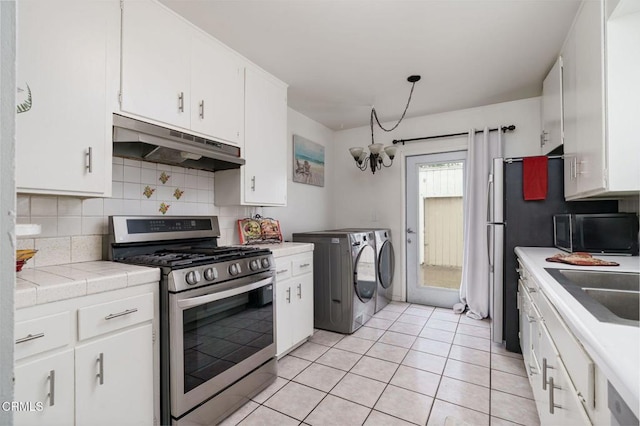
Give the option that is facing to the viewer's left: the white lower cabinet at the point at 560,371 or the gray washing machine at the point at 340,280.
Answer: the white lower cabinet

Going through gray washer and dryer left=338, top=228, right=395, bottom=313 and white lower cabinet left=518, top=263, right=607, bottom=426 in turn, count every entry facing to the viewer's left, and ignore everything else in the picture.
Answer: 1

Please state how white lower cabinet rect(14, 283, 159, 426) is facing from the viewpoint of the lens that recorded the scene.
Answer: facing the viewer and to the right of the viewer

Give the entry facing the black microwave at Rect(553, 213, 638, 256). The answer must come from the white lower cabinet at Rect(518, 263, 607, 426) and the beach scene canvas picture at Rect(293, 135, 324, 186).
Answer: the beach scene canvas picture

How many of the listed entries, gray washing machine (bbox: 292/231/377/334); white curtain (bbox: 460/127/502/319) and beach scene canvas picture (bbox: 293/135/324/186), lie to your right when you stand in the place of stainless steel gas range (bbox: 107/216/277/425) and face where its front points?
0

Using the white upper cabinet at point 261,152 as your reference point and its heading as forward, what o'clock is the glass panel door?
The glass panel door is roughly at 10 o'clock from the white upper cabinet.

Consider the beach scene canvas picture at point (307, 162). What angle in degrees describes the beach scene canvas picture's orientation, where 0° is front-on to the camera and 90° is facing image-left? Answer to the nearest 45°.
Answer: approximately 315°

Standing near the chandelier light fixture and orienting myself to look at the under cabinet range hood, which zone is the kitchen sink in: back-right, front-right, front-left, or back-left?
front-left

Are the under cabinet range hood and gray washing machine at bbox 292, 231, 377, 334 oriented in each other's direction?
no

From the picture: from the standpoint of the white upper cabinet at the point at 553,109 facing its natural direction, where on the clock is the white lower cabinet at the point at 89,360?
The white lower cabinet is roughly at 10 o'clock from the white upper cabinet.

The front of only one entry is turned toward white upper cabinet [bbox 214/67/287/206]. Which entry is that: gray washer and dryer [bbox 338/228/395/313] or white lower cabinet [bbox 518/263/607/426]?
the white lower cabinet

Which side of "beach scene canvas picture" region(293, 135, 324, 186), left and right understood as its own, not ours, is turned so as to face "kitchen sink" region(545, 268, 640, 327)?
front

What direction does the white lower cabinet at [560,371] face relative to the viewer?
to the viewer's left

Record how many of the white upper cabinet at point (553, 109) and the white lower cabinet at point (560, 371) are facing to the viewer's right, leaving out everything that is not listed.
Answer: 0

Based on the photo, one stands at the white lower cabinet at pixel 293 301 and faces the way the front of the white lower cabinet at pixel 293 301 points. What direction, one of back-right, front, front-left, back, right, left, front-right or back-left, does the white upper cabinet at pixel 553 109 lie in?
front-left

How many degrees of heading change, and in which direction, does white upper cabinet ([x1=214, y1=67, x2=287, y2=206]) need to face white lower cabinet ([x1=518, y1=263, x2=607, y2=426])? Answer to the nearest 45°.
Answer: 0° — it already faces it

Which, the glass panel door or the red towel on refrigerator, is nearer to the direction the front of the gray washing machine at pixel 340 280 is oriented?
the red towel on refrigerator

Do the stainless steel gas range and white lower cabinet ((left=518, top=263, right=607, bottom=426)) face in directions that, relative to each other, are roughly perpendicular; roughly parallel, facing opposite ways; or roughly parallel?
roughly parallel, facing opposite ways

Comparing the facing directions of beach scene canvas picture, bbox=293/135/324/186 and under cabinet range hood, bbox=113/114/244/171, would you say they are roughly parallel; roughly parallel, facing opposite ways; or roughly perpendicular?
roughly parallel
